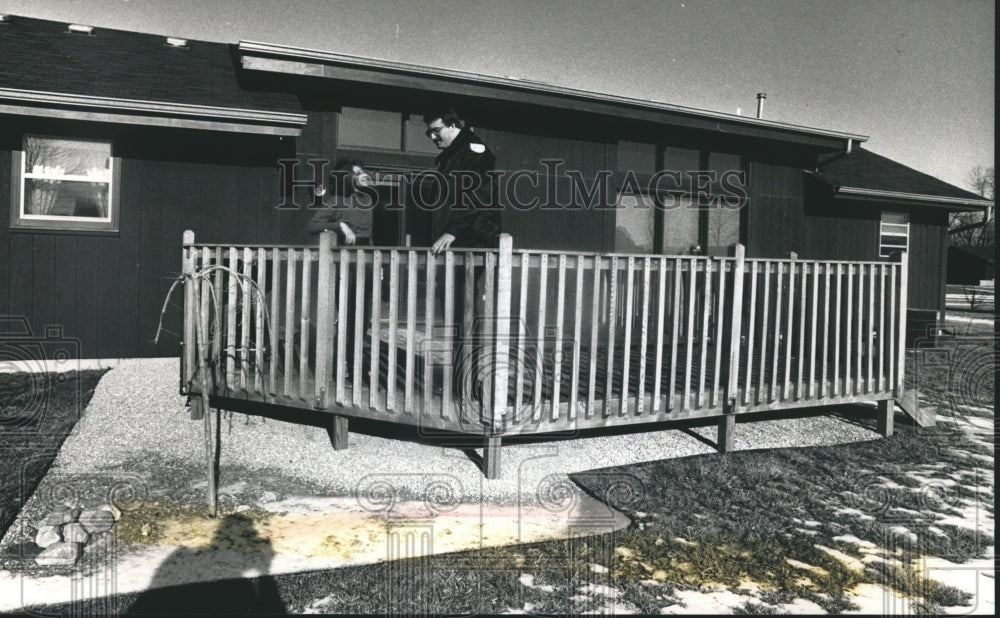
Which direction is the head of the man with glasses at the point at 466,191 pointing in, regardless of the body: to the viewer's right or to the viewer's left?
to the viewer's left

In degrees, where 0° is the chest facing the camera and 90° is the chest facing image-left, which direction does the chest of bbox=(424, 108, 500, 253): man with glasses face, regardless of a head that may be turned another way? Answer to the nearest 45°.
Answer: approximately 90°
